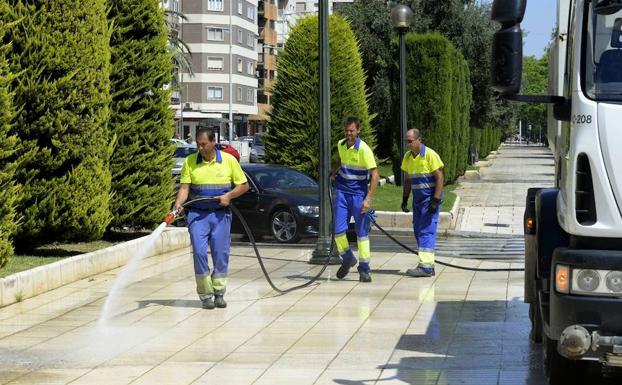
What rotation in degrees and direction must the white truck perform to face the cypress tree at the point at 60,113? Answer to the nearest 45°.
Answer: approximately 135° to its right

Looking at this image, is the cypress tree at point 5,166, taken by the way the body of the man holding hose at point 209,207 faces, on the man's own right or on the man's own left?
on the man's own right

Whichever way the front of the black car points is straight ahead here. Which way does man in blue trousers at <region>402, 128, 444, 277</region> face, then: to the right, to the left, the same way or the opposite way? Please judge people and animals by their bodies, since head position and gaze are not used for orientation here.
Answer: to the right

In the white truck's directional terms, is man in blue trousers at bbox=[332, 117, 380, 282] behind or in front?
behind

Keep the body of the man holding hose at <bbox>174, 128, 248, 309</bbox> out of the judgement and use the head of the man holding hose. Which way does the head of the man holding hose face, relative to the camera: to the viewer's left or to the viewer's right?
to the viewer's left

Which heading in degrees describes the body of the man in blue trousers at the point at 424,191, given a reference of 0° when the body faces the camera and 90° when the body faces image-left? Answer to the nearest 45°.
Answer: approximately 45°

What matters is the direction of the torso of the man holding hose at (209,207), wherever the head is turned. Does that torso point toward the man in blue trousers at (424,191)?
no

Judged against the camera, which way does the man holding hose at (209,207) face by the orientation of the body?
toward the camera

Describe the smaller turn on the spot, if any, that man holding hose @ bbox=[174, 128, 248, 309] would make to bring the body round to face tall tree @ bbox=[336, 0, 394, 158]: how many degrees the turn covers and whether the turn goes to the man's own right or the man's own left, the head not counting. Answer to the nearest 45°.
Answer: approximately 180°

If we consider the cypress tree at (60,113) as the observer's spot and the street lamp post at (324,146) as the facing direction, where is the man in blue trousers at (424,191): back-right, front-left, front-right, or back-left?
front-right

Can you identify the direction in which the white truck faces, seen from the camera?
facing the viewer

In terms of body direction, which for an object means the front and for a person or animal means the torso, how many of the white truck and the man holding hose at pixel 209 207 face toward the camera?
2

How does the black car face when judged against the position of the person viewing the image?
facing the viewer and to the right of the viewer

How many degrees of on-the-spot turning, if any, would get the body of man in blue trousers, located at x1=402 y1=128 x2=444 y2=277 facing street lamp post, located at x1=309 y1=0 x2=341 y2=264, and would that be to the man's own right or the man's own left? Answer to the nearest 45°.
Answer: approximately 90° to the man's own right
